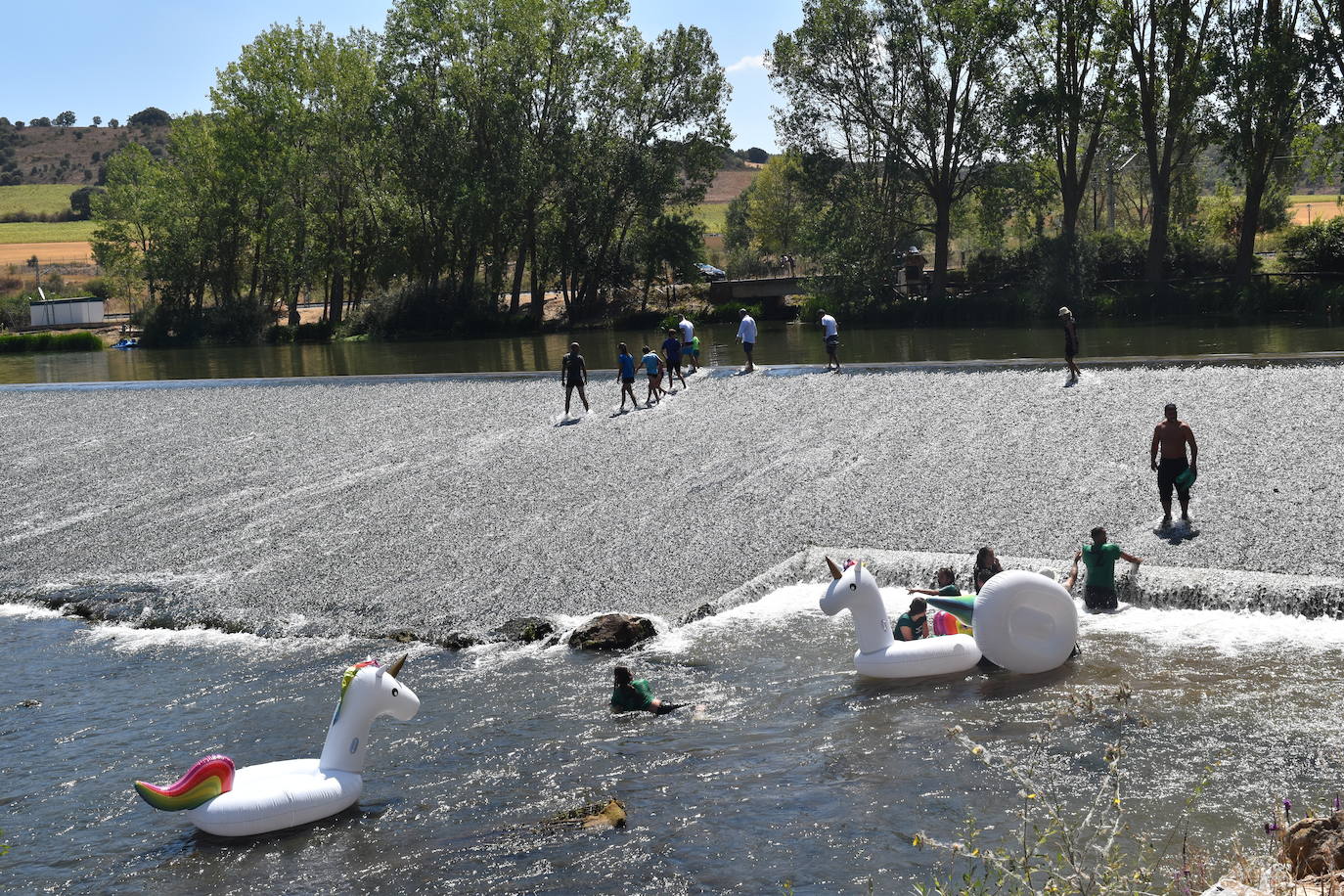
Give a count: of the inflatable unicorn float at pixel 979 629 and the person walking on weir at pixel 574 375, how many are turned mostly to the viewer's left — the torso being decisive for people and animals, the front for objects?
1

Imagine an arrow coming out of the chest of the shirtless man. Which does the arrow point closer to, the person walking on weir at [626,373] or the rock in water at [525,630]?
the rock in water

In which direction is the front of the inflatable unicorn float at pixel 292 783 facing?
to the viewer's right

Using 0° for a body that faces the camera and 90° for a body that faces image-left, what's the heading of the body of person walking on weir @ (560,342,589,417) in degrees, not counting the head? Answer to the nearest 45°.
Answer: approximately 0°

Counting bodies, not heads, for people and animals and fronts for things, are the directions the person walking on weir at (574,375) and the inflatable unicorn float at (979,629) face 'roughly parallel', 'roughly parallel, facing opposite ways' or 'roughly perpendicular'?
roughly perpendicular

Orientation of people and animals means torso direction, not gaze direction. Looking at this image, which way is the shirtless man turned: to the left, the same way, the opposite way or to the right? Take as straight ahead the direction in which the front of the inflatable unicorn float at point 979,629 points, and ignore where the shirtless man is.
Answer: to the left

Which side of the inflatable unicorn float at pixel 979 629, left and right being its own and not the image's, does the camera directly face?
left
